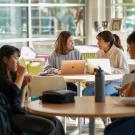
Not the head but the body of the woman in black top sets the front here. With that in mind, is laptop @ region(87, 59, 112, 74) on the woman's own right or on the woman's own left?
on the woman's own left

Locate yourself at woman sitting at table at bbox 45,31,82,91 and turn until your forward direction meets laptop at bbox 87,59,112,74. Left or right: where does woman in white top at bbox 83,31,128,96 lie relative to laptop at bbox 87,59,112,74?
left

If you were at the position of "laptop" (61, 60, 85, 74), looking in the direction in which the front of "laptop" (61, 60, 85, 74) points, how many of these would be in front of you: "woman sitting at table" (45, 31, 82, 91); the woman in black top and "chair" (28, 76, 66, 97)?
1

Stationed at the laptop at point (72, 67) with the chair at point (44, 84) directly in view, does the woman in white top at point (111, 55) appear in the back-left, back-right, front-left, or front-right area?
back-left

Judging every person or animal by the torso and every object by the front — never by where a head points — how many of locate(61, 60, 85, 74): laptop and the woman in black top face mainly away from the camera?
1

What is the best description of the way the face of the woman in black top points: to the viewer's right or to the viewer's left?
to the viewer's right

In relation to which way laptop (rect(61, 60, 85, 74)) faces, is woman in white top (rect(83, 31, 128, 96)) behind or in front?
in front

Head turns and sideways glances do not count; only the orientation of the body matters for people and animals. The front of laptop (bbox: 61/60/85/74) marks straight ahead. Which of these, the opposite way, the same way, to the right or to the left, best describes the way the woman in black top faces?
to the right

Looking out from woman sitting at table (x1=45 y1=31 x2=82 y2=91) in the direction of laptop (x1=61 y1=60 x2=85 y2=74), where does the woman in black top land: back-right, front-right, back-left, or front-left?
front-right

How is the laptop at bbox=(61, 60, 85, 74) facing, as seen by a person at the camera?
facing away from the viewer

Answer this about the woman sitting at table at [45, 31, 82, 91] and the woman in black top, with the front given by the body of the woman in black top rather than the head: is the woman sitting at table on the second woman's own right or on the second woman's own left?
on the second woman's own left

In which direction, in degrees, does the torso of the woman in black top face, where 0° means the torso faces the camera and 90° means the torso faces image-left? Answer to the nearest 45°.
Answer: approximately 270°

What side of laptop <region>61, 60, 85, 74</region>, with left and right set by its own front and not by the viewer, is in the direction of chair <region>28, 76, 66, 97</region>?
back
